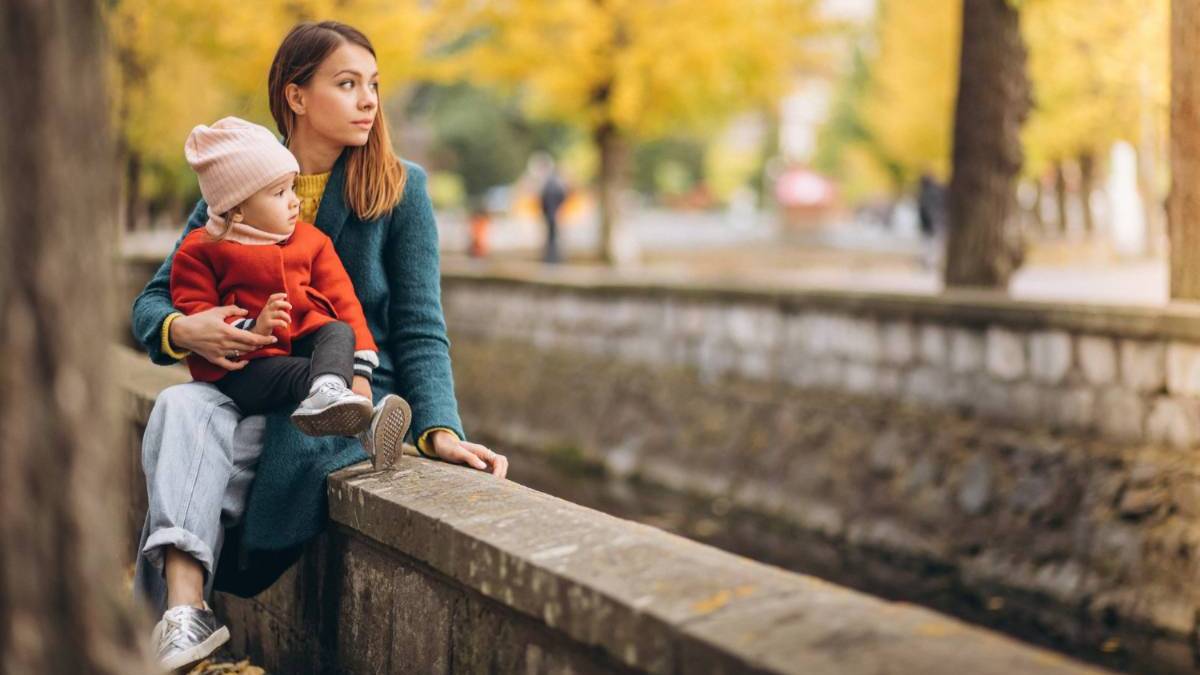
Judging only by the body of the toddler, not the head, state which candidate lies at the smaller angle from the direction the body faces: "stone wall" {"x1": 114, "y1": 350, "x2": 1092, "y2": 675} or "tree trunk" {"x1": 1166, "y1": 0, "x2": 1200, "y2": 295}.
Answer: the stone wall

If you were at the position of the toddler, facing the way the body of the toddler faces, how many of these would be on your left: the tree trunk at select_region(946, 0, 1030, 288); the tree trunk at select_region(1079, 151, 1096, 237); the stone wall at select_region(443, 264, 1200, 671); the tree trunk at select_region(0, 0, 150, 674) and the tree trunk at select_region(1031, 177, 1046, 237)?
4

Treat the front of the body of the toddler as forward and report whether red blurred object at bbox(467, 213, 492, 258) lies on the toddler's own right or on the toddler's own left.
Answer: on the toddler's own left

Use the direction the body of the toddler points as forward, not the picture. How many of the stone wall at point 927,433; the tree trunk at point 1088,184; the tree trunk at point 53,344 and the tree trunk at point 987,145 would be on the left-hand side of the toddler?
3

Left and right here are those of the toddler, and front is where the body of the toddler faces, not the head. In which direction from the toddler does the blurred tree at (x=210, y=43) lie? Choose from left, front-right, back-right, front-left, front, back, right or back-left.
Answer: back-left

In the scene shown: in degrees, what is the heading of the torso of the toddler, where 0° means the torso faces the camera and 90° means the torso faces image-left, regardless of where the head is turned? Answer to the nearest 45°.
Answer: approximately 315°

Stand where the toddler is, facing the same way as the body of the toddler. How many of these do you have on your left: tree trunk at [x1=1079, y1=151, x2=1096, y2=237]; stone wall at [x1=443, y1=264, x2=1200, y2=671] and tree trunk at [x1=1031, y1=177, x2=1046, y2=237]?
3

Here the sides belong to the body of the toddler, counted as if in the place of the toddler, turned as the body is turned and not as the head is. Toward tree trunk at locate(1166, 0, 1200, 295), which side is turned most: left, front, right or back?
left
